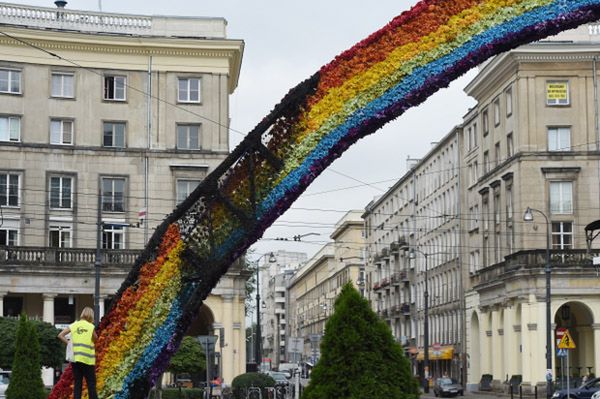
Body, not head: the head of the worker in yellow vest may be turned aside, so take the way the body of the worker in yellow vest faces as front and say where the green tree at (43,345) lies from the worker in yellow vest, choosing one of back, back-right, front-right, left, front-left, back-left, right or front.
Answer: front

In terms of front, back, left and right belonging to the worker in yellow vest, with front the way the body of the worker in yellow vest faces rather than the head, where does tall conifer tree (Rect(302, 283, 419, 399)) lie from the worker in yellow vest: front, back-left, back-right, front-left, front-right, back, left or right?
front-right

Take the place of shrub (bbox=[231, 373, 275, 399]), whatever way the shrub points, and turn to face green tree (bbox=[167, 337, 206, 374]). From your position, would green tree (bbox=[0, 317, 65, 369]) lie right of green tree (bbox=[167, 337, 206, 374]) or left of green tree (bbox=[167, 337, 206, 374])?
left

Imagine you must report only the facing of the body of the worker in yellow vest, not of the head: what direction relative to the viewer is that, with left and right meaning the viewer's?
facing away from the viewer

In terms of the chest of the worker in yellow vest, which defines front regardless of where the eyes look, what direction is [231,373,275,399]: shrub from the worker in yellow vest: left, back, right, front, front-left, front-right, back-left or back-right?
front

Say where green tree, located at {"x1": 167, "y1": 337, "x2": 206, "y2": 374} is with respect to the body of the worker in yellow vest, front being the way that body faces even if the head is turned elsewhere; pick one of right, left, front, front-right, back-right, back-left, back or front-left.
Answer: front
